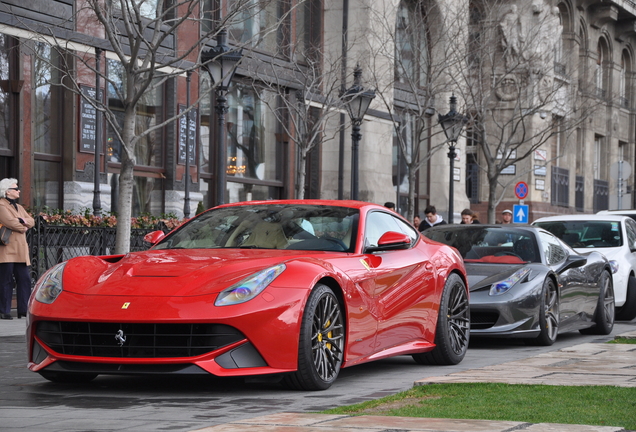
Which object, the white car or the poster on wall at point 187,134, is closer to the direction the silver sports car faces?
the poster on wall

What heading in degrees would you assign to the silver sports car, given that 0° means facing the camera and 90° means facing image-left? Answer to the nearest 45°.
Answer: approximately 45°

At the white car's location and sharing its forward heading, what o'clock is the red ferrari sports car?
The red ferrari sports car is roughly at 11 o'clock from the white car.

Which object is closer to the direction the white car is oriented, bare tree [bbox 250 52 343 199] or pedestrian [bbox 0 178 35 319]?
the pedestrian

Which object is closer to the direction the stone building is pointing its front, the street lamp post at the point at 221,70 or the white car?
the white car

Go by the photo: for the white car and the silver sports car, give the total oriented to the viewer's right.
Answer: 0

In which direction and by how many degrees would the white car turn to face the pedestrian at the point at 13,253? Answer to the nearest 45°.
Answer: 0° — it already faces them

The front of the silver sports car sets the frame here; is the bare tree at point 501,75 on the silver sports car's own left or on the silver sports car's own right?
on the silver sports car's own right

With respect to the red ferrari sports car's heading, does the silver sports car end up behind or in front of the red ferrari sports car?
behind

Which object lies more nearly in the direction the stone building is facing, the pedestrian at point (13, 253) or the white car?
the white car

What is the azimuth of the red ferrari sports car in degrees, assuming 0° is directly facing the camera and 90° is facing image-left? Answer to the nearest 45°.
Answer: approximately 45°

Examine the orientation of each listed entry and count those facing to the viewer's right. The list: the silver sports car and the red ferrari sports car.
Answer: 0

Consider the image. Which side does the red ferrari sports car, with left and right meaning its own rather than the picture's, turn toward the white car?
back

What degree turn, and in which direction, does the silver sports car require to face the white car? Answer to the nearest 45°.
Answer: approximately 135° to its right

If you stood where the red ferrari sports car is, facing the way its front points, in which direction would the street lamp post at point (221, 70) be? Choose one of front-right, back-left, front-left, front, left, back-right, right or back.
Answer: back-right
